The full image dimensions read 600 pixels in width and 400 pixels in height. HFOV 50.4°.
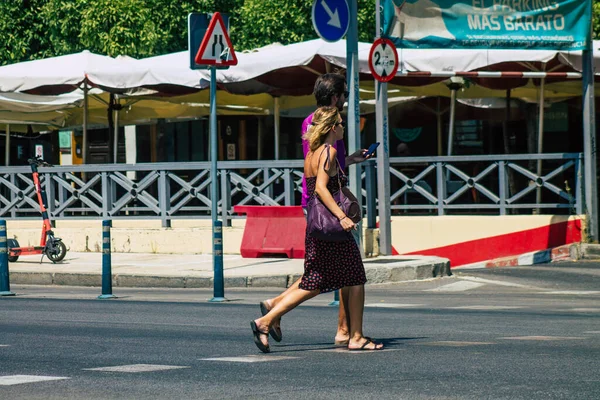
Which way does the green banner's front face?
toward the camera

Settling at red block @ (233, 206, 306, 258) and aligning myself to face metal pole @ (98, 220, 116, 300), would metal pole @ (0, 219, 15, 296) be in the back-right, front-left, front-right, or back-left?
front-right

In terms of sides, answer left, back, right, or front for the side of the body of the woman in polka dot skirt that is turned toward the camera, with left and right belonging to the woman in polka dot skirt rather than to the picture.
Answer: right

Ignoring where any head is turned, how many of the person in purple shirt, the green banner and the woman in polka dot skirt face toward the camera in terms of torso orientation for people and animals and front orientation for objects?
1

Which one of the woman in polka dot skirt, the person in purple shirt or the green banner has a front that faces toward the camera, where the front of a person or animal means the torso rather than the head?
the green banner

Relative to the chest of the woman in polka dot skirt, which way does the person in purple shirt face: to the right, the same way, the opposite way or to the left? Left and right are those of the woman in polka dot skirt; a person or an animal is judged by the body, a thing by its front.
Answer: the same way

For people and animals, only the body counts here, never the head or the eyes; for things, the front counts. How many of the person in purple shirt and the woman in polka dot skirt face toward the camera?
0

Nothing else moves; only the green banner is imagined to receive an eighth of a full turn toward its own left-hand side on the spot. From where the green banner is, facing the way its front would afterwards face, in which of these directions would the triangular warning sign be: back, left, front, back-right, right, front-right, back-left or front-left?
right

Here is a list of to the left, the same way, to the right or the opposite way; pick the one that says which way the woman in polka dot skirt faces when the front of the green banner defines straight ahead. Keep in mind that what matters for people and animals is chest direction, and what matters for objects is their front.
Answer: to the left

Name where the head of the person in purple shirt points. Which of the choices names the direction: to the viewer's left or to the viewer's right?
to the viewer's right

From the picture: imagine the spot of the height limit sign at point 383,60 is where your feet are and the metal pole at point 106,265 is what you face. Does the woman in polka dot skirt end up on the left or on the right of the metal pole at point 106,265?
left

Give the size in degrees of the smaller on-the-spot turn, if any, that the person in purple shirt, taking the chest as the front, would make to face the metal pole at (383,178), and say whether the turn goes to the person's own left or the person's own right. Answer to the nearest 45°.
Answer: approximately 90° to the person's own left

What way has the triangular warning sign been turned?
toward the camera

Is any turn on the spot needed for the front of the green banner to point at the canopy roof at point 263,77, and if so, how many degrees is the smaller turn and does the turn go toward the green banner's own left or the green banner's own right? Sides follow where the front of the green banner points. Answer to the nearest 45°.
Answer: approximately 90° to the green banner's own right
